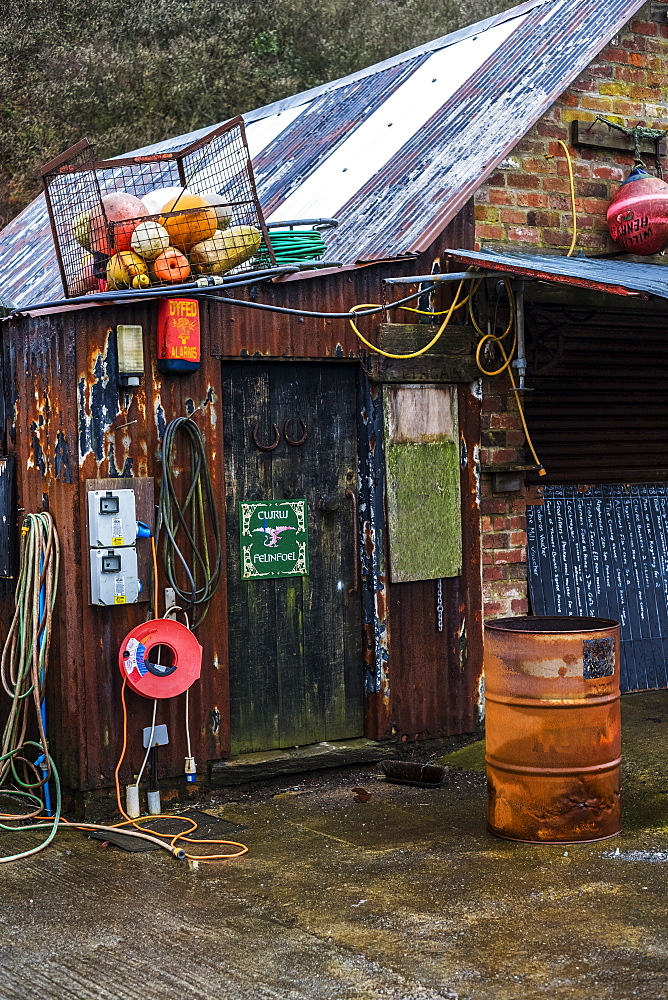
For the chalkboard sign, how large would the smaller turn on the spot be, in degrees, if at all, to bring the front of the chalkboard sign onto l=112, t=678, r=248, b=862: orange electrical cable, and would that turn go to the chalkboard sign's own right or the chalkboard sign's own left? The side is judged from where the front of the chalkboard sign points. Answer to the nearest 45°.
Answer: approximately 45° to the chalkboard sign's own right

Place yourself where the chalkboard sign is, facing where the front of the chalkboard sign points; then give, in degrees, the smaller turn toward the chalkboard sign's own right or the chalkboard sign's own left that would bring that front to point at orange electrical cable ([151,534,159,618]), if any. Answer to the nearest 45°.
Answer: approximately 45° to the chalkboard sign's own right

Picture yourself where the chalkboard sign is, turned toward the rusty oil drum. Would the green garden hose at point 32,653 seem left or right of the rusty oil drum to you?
right

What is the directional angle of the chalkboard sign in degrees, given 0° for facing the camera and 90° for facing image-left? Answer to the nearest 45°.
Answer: approximately 0°

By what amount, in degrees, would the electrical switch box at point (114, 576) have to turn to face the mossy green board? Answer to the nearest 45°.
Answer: approximately 135° to its left
